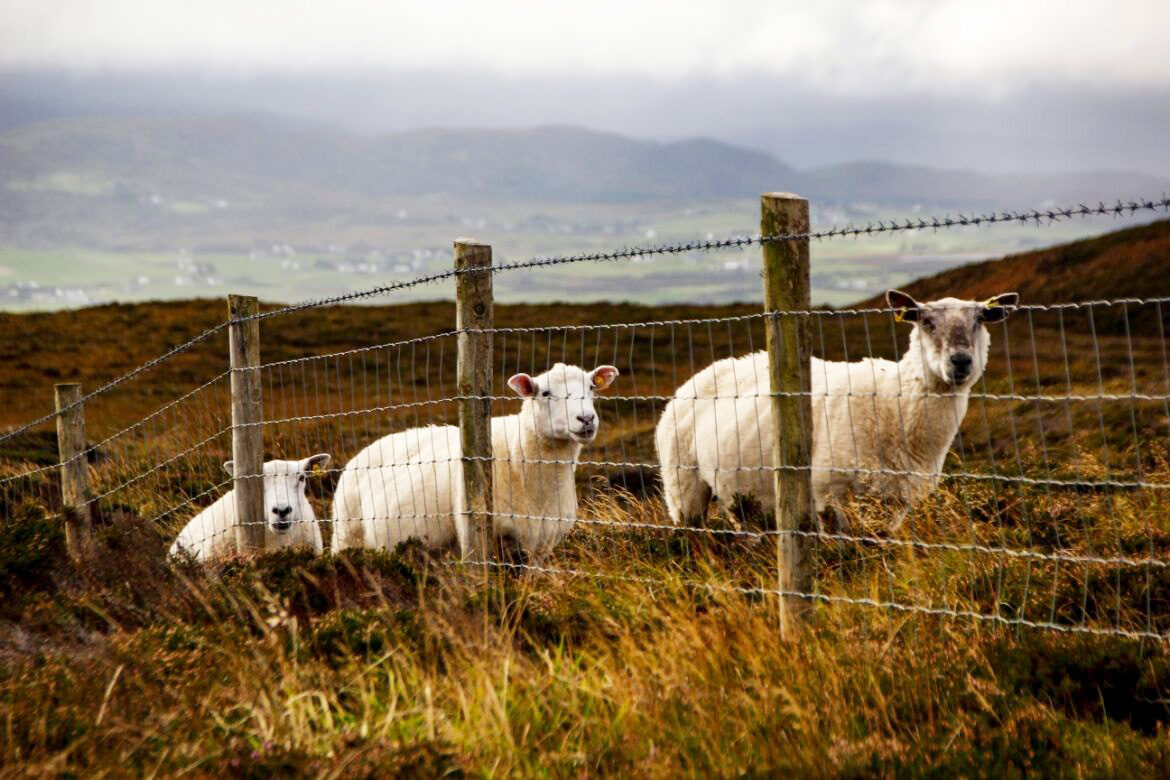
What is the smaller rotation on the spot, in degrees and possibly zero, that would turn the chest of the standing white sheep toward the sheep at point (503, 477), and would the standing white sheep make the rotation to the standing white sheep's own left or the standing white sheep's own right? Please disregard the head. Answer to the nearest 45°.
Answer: approximately 180°

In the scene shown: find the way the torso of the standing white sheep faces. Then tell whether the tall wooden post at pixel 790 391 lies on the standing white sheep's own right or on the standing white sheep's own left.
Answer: on the standing white sheep's own right

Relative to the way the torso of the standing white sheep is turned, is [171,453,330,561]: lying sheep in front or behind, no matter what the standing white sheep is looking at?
behind

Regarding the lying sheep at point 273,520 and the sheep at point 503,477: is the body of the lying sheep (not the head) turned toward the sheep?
yes

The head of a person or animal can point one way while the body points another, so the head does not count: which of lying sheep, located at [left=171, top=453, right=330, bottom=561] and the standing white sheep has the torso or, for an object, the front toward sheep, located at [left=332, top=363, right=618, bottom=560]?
the lying sheep

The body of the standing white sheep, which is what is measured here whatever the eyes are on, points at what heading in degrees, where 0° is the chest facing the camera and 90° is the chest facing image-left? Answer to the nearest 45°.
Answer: approximately 270°
